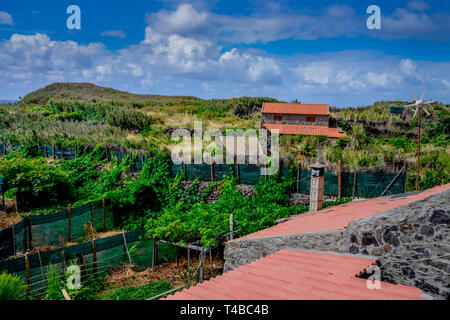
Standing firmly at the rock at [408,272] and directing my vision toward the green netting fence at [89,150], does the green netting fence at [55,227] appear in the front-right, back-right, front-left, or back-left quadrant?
front-left

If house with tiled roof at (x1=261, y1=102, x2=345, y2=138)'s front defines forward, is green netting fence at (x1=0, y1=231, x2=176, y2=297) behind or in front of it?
in front

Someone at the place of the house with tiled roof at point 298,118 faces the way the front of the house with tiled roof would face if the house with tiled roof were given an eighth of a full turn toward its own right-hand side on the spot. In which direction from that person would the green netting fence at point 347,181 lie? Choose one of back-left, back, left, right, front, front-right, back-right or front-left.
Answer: front-left

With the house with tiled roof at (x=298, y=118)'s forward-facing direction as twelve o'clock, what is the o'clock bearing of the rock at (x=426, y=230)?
The rock is roughly at 12 o'clock from the house with tiled roof.

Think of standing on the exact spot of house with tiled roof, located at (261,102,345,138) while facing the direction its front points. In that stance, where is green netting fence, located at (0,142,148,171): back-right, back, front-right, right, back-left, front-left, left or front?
front-right

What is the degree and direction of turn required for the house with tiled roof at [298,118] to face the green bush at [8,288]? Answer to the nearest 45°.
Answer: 0° — it already faces it

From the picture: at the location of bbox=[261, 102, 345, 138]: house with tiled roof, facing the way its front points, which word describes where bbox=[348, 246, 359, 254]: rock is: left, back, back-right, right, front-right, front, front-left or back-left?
front

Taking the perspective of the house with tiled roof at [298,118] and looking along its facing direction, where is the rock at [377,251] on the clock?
The rock is roughly at 12 o'clock from the house with tiled roof.

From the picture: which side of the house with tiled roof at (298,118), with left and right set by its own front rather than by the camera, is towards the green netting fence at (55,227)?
front

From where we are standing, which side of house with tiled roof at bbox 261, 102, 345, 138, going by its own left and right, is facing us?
front

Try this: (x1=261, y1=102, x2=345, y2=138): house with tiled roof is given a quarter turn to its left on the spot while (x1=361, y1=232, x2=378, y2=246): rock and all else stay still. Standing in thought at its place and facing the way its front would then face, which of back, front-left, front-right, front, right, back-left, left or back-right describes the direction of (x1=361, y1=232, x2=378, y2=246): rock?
right

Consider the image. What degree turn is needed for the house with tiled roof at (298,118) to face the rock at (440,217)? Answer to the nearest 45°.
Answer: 0° — it already faces it

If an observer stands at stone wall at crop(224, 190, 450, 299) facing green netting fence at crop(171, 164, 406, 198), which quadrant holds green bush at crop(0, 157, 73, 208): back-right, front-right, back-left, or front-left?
front-left

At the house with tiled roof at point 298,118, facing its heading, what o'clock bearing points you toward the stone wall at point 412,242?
The stone wall is roughly at 12 o'clock from the house with tiled roof.

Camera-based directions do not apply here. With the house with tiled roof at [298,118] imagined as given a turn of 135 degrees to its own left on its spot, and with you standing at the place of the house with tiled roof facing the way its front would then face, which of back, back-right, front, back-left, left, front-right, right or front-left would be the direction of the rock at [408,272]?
back-right
